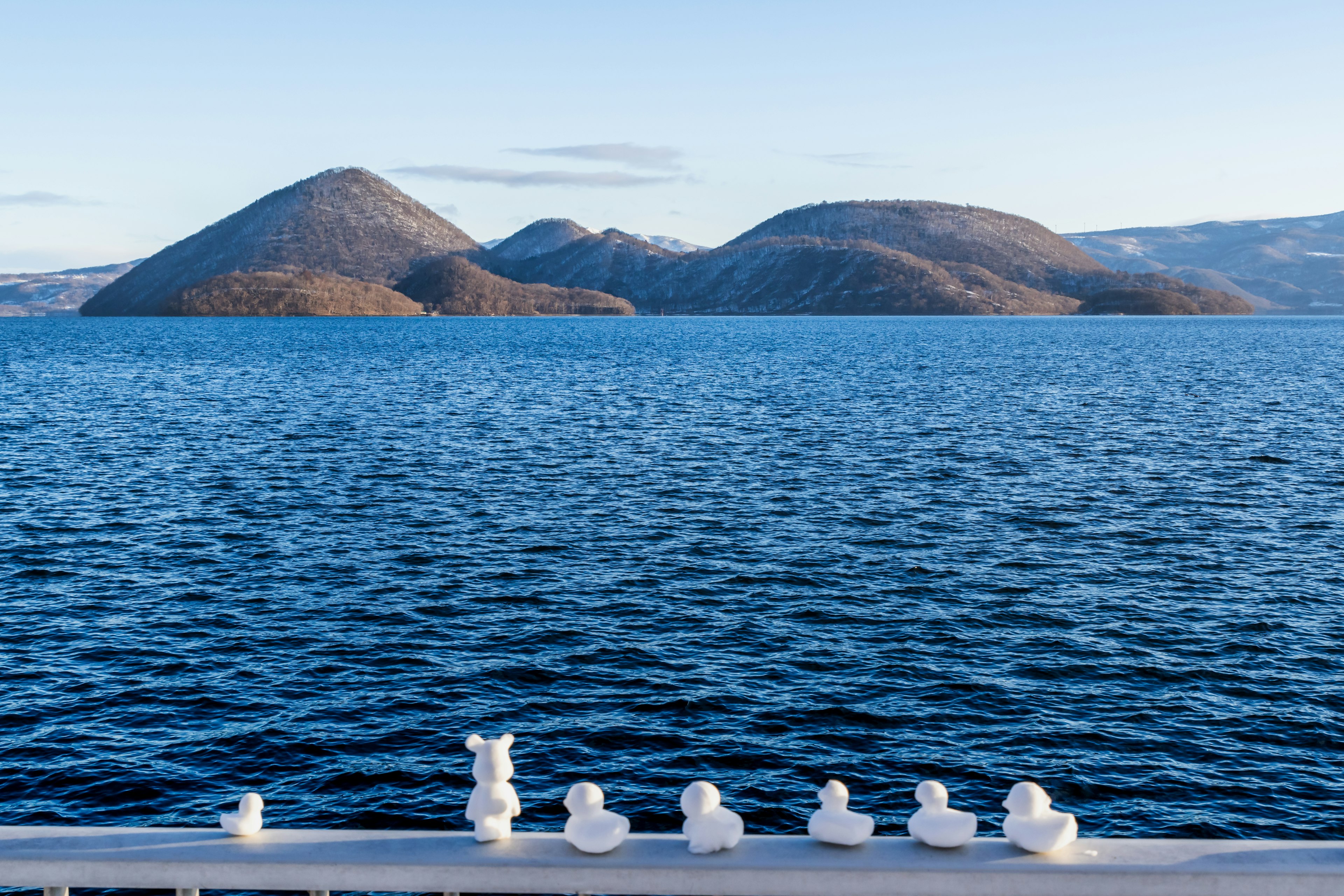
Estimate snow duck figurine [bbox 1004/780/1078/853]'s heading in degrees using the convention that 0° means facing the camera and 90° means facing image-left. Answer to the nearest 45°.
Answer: approximately 90°

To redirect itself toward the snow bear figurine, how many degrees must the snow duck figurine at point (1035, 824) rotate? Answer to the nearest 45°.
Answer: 0° — it already faces it
